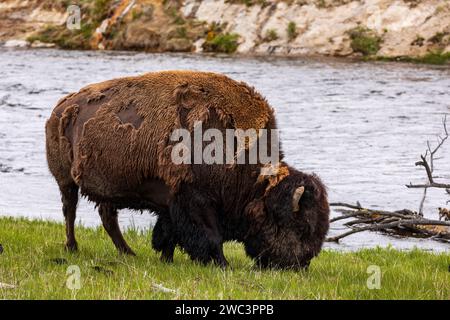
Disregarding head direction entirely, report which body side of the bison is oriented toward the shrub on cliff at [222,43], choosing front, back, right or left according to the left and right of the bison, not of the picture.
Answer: left

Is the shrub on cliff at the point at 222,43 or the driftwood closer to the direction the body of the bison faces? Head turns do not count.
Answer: the driftwood

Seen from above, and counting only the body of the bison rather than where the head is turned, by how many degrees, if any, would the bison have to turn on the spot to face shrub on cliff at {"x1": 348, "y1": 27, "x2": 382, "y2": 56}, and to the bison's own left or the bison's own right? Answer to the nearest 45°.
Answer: approximately 90° to the bison's own left

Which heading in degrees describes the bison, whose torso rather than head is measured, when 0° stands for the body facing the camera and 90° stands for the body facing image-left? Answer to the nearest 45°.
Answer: approximately 270°

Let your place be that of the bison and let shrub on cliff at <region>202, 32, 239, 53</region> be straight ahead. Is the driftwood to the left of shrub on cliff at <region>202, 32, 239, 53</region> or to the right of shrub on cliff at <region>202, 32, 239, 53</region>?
right

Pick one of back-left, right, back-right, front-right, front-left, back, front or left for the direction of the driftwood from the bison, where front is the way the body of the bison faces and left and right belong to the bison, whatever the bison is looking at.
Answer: front-left
